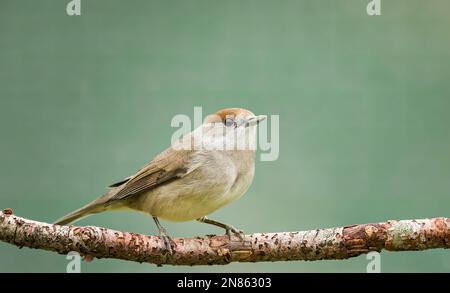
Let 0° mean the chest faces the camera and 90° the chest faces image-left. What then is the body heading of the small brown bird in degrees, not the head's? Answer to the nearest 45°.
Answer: approximately 270°
